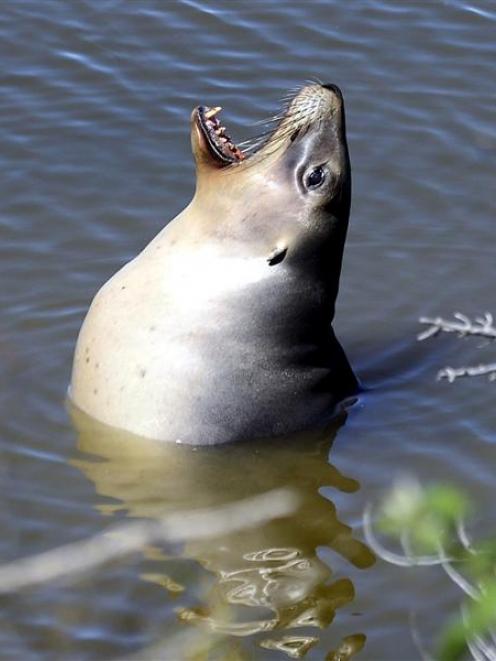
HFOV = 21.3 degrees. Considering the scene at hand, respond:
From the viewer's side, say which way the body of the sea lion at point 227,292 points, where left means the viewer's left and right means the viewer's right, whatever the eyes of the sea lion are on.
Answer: facing to the left of the viewer

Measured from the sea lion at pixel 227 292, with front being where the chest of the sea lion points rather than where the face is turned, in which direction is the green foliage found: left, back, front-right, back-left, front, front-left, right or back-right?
left
